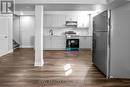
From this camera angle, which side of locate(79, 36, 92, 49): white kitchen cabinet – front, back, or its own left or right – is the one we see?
front

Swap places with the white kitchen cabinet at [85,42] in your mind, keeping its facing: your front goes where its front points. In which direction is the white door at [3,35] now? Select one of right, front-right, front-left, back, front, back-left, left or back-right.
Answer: front-right

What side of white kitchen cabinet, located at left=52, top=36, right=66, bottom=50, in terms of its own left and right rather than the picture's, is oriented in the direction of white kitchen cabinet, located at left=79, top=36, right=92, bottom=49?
left

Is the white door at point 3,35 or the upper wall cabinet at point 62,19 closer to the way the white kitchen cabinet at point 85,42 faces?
the white door

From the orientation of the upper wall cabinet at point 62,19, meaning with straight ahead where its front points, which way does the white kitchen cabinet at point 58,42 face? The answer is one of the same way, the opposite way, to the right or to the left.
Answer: the same way

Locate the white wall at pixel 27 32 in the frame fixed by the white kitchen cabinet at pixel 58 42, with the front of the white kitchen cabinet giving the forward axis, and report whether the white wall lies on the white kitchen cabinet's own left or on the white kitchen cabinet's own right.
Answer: on the white kitchen cabinet's own right

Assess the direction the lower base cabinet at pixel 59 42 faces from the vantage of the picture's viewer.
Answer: facing the viewer

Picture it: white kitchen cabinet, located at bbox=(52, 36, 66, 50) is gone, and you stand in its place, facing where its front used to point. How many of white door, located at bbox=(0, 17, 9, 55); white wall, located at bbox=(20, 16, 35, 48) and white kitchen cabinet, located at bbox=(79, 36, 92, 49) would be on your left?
1

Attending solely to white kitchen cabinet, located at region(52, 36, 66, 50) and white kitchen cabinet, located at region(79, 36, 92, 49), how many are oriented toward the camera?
2

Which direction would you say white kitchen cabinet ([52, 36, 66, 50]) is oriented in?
toward the camera

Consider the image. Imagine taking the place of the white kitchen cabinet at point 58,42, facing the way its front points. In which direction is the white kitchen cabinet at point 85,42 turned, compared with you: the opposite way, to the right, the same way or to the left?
the same way
